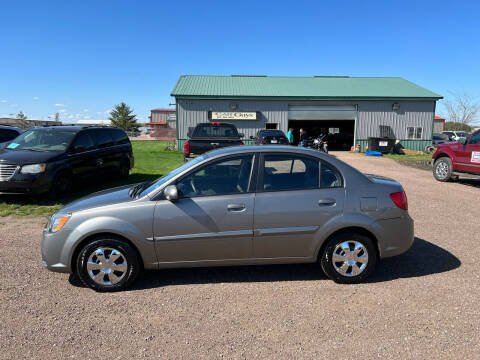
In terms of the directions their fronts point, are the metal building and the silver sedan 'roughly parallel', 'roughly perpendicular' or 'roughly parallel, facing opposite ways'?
roughly perpendicular

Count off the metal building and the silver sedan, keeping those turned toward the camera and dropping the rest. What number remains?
1

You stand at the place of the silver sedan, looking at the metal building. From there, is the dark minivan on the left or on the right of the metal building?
left

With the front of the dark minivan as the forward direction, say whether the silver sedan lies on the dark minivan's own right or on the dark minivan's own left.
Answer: on the dark minivan's own left

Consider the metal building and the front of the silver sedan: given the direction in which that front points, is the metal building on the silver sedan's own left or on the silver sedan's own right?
on the silver sedan's own right

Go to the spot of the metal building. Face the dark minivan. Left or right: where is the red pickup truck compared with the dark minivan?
left

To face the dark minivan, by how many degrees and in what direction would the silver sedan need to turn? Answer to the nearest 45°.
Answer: approximately 45° to its right

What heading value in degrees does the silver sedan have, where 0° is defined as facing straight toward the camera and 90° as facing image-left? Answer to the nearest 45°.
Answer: approximately 90°

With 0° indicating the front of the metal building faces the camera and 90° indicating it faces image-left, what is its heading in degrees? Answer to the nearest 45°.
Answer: approximately 0°

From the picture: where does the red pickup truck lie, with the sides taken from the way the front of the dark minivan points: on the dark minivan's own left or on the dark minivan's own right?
on the dark minivan's own left
